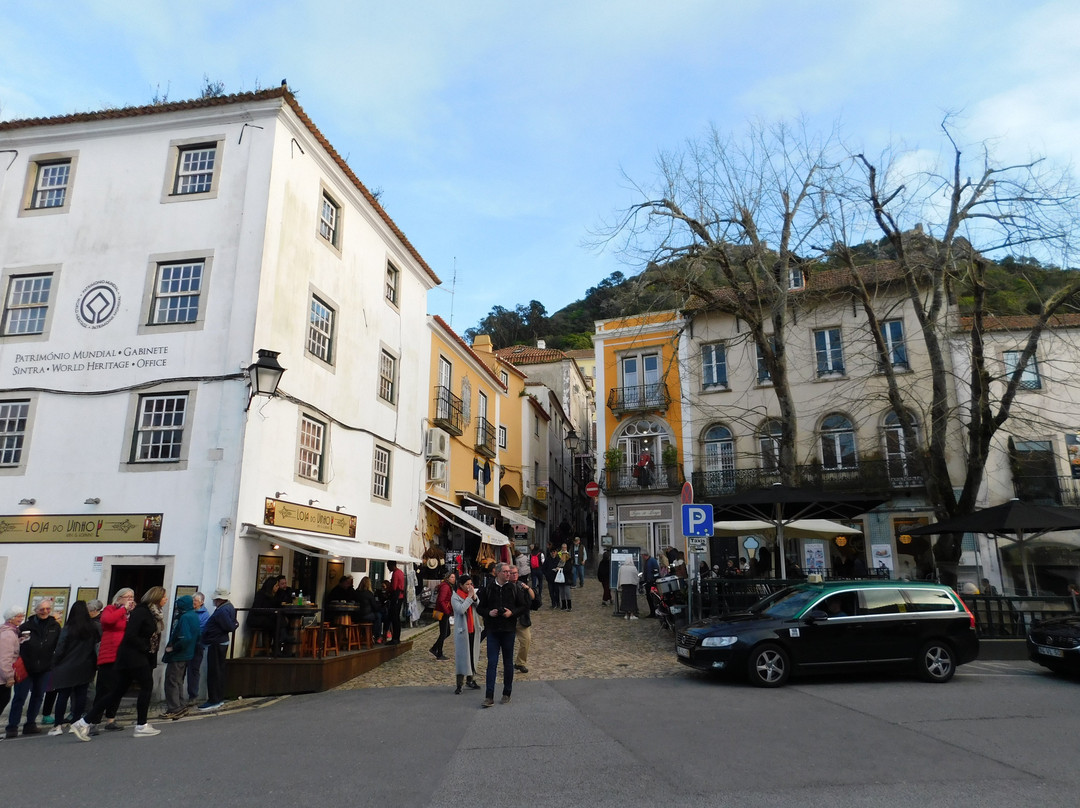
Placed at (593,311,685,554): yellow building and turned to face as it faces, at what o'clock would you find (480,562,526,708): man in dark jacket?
The man in dark jacket is roughly at 12 o'clock from the yellow building.

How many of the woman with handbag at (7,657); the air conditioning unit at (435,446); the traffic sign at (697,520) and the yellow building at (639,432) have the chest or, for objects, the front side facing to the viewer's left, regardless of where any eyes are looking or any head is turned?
0

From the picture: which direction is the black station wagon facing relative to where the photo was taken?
to the viewer's left

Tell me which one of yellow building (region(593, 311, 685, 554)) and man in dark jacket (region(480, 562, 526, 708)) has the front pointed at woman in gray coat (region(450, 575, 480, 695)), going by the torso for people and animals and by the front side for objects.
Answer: the yellow building

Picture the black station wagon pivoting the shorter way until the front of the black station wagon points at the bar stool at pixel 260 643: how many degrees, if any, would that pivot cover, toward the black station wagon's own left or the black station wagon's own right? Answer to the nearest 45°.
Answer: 0° — it already faces it

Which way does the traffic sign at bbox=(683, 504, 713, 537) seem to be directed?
toward the camera

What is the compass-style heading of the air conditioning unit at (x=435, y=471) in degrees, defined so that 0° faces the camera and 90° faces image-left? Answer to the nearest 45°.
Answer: approximately 315°

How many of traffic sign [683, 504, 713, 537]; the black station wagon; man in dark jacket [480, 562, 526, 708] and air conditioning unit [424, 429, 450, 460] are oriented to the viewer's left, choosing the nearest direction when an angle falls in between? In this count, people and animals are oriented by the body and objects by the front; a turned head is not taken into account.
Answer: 1

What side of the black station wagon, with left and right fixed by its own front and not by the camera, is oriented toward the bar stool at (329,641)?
front

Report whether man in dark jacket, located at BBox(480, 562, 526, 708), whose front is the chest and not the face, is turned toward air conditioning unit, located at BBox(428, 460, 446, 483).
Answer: no

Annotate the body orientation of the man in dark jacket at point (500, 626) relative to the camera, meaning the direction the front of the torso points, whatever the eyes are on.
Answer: toward the camera

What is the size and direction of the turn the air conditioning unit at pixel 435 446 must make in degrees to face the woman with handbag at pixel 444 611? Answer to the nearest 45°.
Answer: approximately 45° to its right

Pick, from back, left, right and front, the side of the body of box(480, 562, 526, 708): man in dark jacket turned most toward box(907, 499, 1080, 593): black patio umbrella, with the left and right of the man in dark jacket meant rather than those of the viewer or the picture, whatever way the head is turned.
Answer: left

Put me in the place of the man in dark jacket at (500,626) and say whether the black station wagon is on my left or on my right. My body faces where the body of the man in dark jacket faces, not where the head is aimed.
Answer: on my left

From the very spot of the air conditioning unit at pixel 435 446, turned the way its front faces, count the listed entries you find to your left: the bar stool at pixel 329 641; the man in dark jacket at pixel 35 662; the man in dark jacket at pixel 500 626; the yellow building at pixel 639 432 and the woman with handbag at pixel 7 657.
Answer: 1
